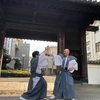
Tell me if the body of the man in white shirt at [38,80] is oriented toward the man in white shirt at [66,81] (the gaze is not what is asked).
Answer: yes

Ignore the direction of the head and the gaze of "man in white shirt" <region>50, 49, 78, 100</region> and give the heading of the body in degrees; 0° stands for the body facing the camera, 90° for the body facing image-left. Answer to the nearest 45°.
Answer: approximately 45°

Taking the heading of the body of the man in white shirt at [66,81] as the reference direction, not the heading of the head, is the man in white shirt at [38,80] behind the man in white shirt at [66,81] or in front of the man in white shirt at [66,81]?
in front

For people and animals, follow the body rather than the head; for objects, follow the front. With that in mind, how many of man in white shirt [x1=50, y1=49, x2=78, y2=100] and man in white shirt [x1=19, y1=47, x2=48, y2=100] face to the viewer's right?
1

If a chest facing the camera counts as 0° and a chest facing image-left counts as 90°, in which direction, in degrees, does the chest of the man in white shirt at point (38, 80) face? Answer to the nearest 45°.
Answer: approximately 270°
